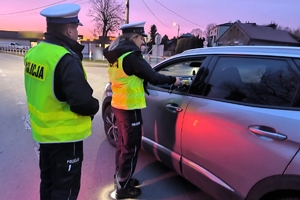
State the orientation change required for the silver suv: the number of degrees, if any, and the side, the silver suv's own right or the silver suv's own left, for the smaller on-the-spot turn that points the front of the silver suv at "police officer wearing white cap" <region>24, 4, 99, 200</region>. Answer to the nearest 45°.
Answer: approximately 90° to the silver suv's own left

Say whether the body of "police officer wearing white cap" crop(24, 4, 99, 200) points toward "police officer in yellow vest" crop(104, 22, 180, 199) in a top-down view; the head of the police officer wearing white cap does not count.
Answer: yes

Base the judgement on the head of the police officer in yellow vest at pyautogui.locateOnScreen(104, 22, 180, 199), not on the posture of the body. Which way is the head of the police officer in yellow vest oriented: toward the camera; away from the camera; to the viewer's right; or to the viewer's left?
to the viewer's right

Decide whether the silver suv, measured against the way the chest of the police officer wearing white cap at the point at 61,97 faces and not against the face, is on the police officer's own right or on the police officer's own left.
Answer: on the police officer's own right

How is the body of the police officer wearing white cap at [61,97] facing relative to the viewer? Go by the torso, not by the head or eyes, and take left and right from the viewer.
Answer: facing away from the viewer and to the right of the viewer

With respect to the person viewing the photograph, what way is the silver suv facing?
facing away from the viewer and to the left of the viewer
